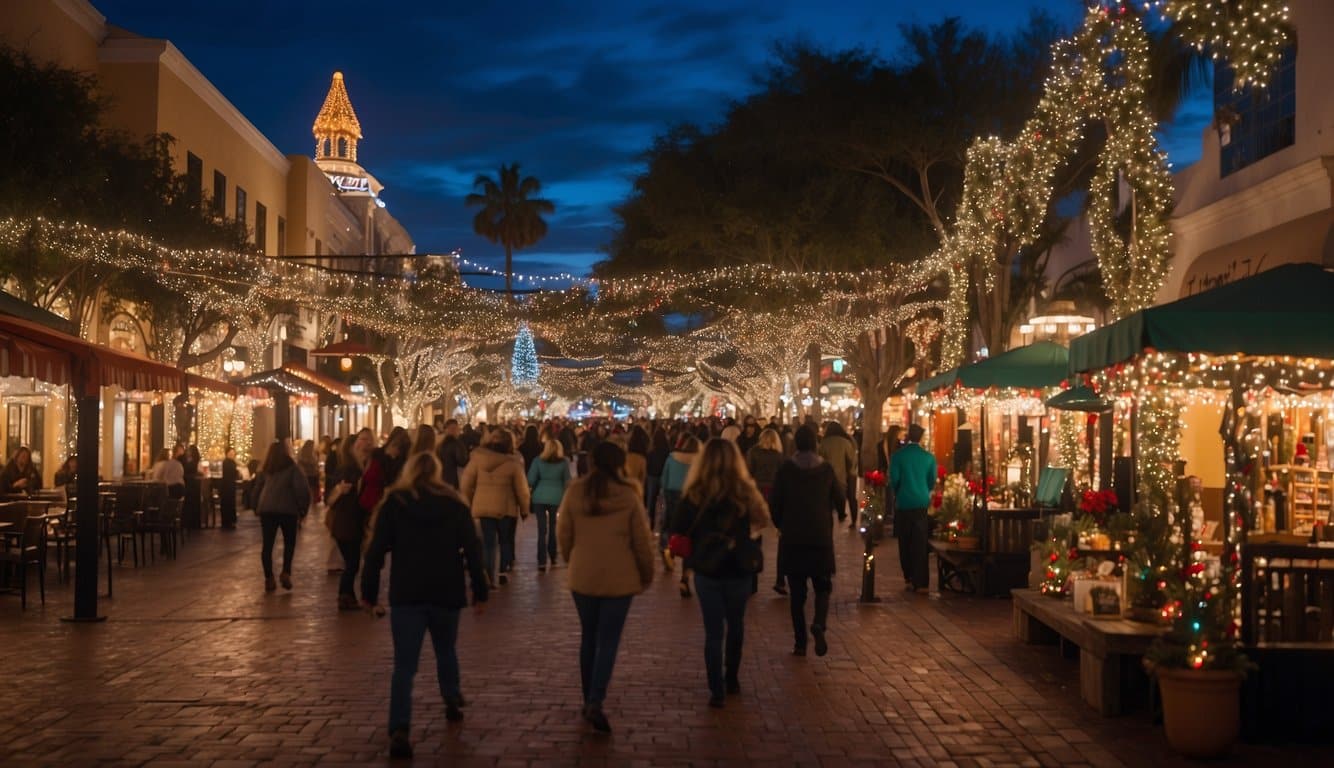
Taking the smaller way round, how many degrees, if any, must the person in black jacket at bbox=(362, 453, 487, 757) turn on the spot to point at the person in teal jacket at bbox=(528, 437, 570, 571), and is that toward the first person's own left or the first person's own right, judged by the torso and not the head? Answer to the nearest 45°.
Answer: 0° — they already face them

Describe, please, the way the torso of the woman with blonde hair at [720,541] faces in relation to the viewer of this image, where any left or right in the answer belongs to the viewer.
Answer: facing away from the viewer

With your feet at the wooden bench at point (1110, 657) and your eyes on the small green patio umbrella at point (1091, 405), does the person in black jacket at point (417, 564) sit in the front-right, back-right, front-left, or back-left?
back-left

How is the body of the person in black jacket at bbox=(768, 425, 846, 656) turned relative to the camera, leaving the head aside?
away from the camera

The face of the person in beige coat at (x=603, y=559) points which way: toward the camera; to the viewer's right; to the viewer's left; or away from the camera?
away from the camera

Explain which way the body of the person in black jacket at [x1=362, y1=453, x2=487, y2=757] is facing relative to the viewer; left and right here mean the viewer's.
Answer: facing away from the viewer

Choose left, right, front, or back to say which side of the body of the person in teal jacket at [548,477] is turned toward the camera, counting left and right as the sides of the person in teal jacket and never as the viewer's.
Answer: back

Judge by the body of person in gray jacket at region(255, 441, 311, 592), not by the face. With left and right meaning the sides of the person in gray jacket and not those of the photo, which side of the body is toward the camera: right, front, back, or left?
back

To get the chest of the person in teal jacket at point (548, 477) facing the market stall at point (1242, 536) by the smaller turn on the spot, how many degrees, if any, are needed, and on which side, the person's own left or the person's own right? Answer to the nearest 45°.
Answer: approximately 135° to the person's own right

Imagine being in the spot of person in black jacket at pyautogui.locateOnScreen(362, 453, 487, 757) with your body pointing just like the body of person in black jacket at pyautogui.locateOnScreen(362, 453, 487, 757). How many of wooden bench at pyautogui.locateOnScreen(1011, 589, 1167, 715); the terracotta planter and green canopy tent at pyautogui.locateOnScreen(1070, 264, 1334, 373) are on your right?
3

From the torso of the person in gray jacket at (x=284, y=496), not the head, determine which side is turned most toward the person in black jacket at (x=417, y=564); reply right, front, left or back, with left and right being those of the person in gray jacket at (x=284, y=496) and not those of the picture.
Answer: back

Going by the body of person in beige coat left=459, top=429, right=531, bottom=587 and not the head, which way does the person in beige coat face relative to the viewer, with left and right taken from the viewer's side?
facing away from the viewer

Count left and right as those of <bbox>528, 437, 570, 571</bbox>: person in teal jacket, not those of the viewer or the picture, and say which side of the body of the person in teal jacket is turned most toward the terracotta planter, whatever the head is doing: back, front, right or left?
back

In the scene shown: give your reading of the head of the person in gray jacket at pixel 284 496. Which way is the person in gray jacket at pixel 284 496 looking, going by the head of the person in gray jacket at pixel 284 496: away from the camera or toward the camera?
away from the camera

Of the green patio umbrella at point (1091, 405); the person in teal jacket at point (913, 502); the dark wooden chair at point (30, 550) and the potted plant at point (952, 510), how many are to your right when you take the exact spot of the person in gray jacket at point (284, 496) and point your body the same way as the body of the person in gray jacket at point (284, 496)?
3

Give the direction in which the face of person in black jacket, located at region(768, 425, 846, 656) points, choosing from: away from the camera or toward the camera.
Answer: away from the camera

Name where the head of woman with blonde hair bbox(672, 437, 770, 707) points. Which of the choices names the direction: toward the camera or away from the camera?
away from the camera
